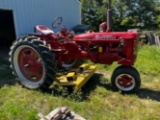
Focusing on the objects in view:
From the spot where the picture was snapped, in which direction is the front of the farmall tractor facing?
facing the viewer and to the right of the viewer
